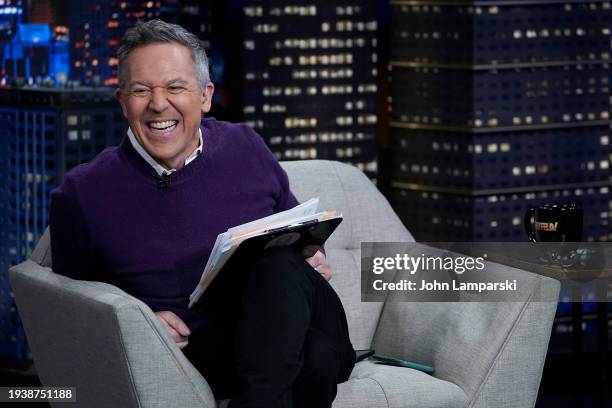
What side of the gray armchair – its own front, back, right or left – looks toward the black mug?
left
